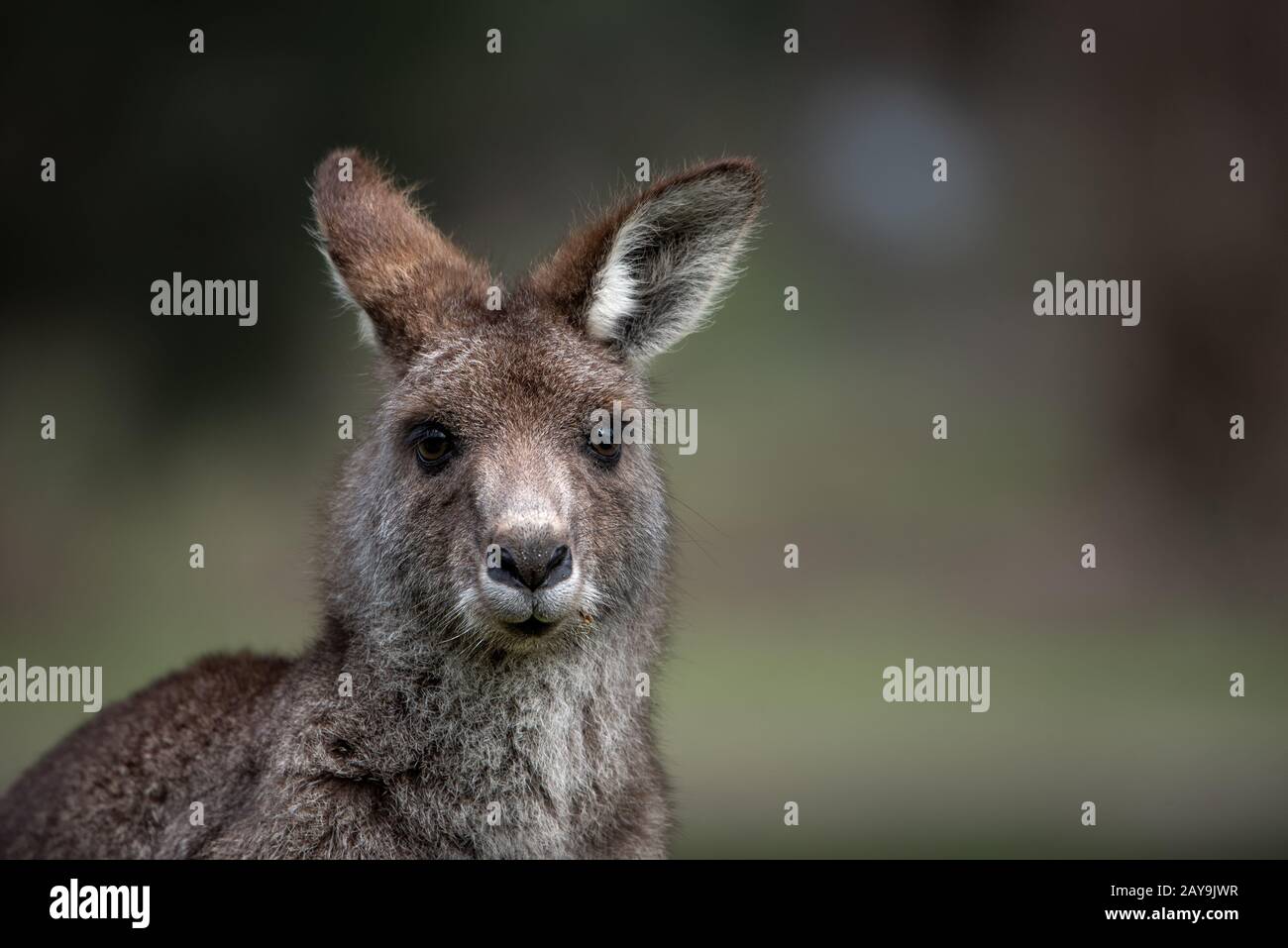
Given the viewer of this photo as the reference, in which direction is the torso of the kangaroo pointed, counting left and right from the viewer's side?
facing the viewer and to the right of the viewer
